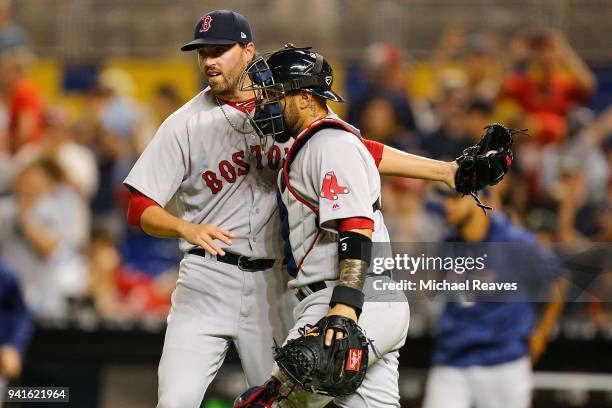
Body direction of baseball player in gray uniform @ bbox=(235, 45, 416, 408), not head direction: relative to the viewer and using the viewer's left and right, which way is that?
facing to the left of the viewer

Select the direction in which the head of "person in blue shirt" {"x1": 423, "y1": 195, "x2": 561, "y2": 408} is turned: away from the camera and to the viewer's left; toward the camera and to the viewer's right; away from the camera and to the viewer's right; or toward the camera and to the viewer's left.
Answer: toward the camera and to the viewer's left

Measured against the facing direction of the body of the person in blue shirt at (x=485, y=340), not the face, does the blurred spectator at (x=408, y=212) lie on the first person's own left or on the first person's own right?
on the first person's own right

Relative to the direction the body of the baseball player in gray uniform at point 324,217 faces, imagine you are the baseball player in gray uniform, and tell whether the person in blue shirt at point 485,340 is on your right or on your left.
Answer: on your right

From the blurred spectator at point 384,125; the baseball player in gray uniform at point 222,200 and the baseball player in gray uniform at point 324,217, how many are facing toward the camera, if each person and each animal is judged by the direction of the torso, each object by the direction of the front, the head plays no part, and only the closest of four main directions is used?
2

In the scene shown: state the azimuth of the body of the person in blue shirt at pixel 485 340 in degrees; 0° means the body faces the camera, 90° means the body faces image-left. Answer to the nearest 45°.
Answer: approximately 45°

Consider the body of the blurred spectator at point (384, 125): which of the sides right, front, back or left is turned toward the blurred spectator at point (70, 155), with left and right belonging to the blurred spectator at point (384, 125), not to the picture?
right

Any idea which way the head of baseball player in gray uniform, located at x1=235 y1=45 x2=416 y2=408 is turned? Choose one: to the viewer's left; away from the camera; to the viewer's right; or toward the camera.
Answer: to the viewer's left

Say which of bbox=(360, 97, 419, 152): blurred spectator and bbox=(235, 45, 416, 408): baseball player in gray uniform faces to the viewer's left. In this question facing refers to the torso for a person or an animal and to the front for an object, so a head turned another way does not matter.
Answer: the baseball player in gray uniform

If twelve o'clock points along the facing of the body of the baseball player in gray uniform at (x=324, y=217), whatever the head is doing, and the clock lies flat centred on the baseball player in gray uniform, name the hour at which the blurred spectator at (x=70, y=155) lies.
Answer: The blurred spectator is roughly at 2 o'clock from the baseball player in gray uniform.
